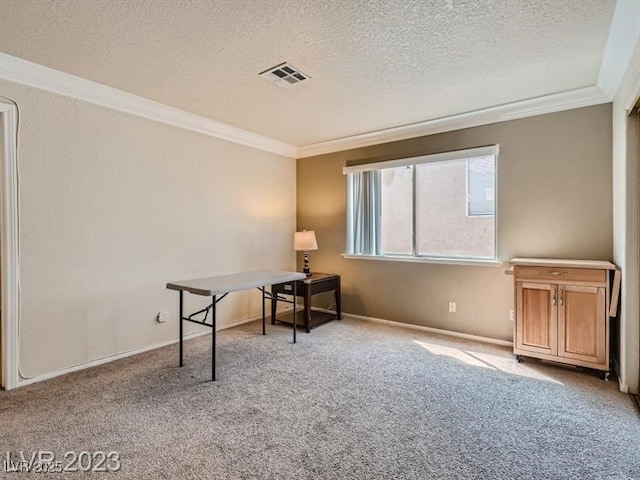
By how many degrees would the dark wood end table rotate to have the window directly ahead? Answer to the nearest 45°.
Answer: approximately 135° to its left

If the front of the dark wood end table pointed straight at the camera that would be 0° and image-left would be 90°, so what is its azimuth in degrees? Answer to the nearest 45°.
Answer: approximately 45°

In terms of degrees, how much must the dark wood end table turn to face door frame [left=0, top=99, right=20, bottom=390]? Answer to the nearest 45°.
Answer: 0° — it already faces it

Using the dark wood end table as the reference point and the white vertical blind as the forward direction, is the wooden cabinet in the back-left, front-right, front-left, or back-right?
front-right

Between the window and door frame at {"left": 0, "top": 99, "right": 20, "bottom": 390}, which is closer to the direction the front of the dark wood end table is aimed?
the door frame

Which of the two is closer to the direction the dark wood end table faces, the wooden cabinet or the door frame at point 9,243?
the door frame

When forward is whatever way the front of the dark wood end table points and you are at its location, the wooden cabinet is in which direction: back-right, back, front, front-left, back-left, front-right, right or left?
left
